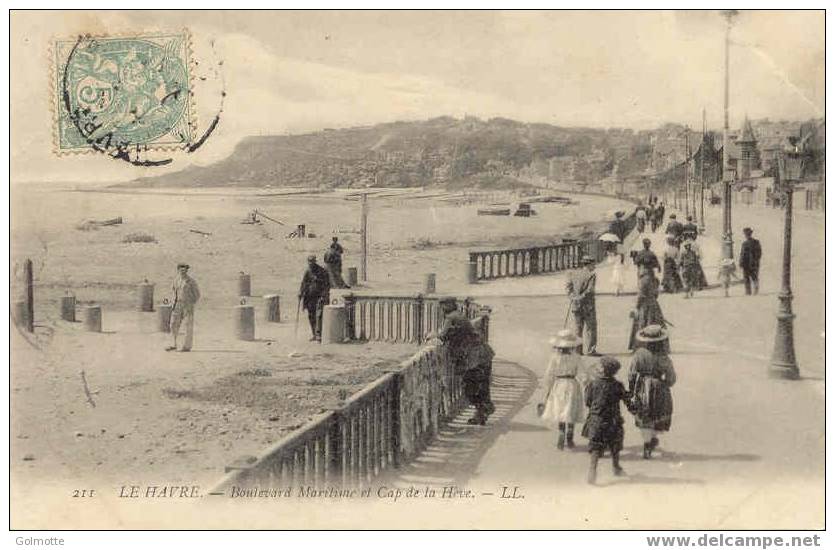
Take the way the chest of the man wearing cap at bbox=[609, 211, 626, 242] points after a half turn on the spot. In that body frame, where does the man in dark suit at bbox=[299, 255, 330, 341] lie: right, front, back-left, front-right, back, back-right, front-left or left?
back

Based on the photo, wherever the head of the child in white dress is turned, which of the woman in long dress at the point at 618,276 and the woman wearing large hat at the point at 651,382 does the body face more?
the woman in long dress

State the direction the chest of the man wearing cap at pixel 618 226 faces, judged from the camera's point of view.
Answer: away from the camera

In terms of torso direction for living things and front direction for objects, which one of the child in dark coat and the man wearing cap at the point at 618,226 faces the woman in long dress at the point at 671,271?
the child in dark coat

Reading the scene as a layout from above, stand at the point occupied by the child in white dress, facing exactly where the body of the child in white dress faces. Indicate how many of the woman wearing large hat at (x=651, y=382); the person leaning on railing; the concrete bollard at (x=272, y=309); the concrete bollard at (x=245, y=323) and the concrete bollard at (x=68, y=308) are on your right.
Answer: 1

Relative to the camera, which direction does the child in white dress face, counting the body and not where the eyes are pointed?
away from the camera

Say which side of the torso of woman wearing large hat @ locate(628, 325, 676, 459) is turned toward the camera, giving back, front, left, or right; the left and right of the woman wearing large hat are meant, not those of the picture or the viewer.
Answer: back

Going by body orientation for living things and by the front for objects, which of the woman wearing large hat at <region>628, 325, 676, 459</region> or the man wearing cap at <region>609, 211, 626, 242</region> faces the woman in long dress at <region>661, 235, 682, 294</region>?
the woman wearing large hat

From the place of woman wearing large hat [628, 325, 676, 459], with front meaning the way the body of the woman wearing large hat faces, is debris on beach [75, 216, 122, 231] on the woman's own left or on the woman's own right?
on the woman's own left

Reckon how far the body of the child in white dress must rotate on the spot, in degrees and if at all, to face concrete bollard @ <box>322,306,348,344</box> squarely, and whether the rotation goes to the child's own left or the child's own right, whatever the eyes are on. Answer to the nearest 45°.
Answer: approximately 45° to the child's own left

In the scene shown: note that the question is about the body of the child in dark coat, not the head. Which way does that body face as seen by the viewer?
away from the camera
